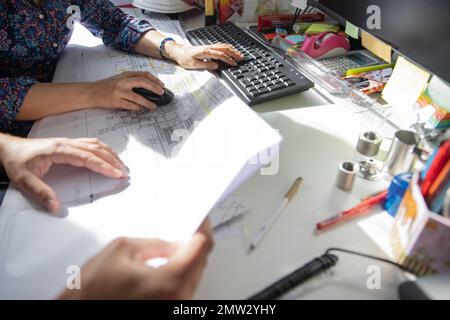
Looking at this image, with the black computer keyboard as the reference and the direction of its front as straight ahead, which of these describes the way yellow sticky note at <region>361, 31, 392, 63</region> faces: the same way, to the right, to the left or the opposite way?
the same way

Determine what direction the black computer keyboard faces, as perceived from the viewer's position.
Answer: facing the viewer and to the left of the viewer

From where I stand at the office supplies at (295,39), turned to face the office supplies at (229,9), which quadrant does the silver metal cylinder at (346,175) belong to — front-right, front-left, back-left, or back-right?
back-left
